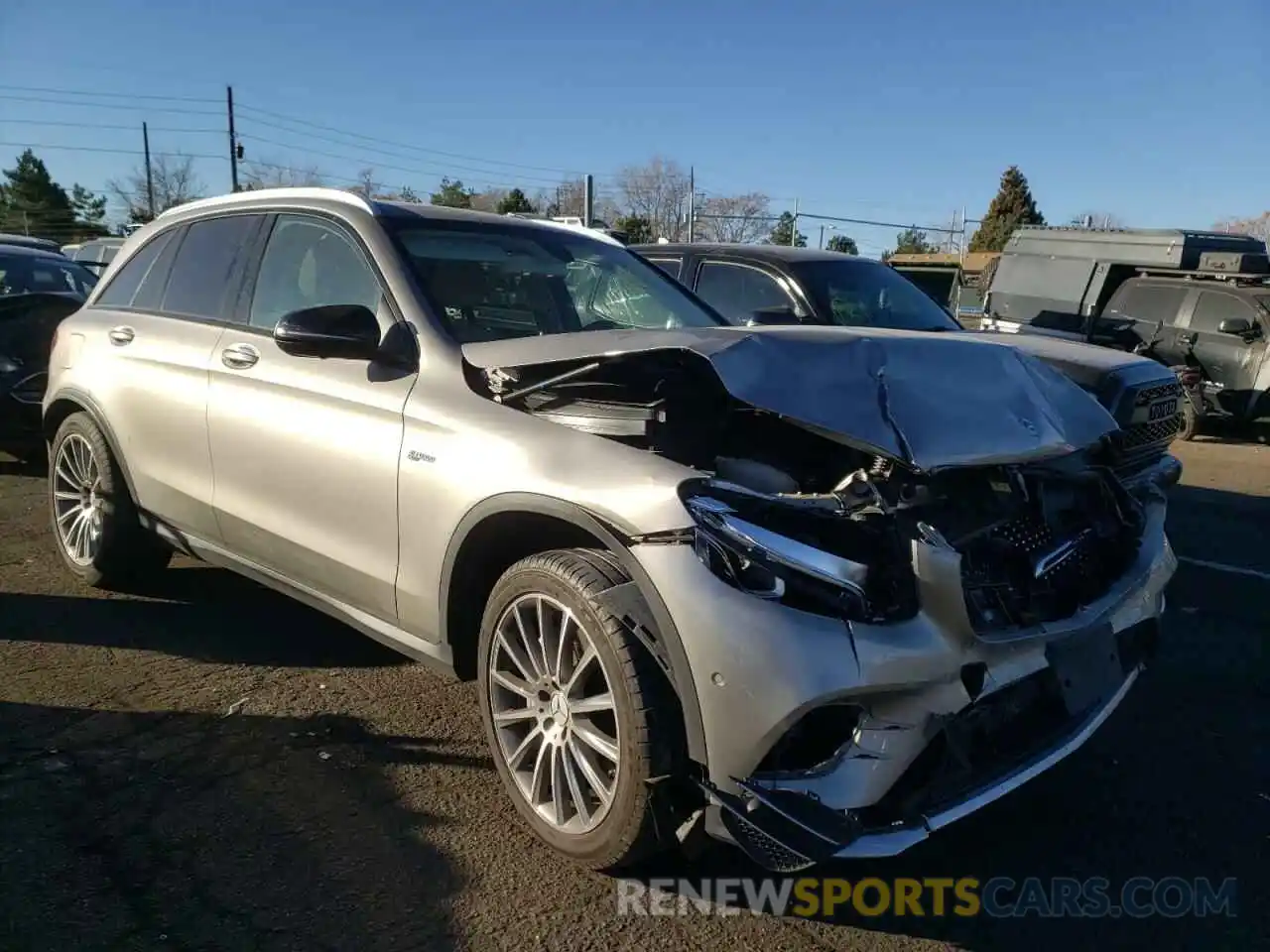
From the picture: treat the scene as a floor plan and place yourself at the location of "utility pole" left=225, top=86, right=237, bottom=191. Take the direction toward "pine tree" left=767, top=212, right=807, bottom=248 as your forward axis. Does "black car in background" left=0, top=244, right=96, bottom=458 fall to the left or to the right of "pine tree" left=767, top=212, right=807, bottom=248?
right

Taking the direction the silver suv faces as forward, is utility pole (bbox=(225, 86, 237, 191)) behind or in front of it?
behind

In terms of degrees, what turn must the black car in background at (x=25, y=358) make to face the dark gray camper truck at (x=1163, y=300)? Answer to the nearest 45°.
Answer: approximately 45° to its left

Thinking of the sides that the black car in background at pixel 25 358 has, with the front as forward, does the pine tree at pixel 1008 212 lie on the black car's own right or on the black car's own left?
on the black car's own left

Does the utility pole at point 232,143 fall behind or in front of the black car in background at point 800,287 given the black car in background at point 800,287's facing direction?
behind

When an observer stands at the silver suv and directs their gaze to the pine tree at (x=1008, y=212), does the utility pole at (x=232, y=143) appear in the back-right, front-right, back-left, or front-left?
front-left

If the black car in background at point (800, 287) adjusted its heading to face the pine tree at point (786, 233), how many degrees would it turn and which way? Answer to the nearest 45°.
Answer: approximately 135° to its left

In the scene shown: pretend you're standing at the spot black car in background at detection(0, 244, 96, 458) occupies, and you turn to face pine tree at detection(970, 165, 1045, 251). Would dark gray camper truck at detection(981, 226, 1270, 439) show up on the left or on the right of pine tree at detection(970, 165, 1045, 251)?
right

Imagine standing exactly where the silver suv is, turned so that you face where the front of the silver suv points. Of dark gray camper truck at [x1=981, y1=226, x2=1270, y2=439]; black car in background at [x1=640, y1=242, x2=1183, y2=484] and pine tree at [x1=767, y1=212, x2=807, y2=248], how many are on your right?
0

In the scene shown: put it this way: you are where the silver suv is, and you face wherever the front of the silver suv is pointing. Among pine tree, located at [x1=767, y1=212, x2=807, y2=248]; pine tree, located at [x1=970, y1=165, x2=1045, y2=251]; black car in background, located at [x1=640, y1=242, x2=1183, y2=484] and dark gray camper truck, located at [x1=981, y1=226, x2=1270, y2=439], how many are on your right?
0

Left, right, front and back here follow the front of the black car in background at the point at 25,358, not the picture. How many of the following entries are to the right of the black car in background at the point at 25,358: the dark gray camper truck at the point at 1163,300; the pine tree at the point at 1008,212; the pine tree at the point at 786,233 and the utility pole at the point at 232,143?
0

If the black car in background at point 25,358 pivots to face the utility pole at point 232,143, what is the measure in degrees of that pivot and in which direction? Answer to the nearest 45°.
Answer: approximately 135° to its left

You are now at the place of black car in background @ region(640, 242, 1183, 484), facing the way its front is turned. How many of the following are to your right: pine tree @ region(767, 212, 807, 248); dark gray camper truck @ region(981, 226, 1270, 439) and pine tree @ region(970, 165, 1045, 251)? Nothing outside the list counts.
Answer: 0

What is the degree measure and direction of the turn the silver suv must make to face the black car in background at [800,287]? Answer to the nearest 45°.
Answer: approximately 135° to its left

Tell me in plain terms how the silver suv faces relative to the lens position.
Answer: facing the viewer and to the right of the viewer

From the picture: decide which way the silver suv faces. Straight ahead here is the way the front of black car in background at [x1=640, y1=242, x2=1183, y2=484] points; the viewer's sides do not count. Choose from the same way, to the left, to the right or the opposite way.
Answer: the same way

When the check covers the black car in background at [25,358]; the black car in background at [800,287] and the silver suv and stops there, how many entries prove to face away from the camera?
0

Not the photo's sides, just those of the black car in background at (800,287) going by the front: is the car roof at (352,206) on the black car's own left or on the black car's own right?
on the black car's own right

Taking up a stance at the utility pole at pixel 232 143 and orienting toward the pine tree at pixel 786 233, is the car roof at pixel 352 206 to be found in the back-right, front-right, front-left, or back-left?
front-right

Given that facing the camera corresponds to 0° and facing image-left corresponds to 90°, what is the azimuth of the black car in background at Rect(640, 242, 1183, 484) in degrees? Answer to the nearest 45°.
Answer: approximately 315°

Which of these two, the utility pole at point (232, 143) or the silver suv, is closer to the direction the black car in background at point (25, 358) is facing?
the silver suv

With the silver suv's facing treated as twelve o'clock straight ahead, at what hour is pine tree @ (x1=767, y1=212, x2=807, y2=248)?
The pine tree is roughly at 8 o'clock from the silver suv.
